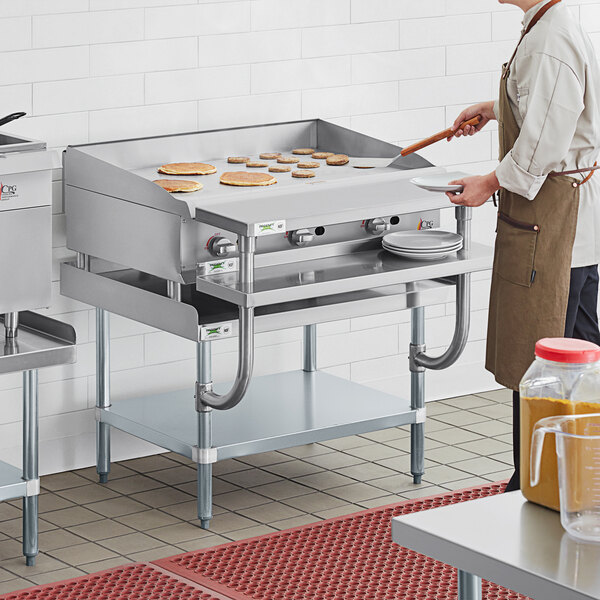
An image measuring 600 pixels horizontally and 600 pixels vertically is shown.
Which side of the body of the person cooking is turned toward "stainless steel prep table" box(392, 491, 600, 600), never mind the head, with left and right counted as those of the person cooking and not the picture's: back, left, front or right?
left

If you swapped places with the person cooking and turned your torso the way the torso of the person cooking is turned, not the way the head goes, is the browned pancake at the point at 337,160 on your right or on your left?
on your right

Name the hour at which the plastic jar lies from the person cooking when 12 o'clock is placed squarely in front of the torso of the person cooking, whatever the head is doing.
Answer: The plastic jar is roughly at 9 o'clock from the person cooking.

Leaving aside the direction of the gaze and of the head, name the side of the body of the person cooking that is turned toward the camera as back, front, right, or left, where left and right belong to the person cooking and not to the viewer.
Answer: left

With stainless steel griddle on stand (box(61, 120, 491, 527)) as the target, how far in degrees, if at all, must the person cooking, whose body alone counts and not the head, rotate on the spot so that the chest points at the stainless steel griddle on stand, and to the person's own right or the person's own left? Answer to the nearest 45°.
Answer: approximately 45° to the person's own right

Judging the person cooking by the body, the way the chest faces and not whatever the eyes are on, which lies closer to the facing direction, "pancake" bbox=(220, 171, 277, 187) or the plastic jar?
the pancake

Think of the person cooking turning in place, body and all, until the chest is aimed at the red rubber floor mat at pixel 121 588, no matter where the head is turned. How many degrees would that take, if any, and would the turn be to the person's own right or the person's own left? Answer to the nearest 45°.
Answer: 0° — they already face it

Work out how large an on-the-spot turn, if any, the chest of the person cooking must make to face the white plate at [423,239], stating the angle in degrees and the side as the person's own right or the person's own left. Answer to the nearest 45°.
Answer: approximately 45° to the person's own right
